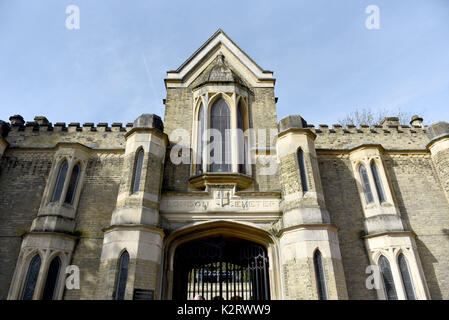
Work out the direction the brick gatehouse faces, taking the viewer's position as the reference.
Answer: facing the viewer
